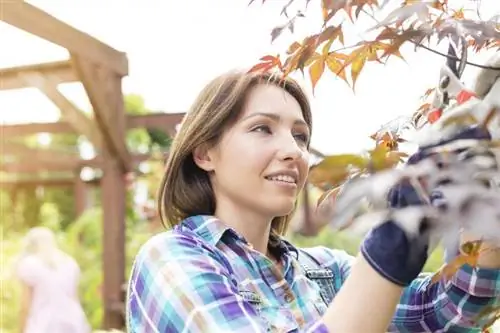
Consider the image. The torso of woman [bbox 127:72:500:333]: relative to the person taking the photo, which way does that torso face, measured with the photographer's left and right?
facing the viewer and to the right of the viewer

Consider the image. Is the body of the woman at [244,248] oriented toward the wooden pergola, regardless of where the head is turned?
no

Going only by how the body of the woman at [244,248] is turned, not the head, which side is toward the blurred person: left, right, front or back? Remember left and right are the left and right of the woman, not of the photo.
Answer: back
